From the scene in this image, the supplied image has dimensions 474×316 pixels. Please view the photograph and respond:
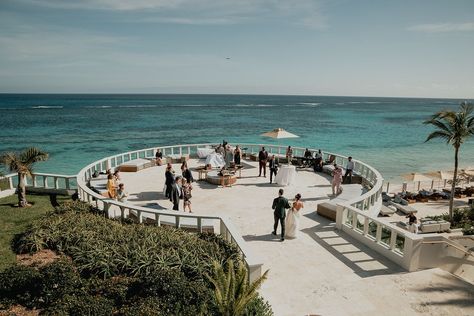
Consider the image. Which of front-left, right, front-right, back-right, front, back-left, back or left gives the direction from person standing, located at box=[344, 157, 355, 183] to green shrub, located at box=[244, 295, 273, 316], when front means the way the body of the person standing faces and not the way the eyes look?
front

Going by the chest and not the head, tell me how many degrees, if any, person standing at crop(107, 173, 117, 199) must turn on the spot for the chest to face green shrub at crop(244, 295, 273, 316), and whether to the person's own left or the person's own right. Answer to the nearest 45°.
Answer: approximately 90° to the person's own right

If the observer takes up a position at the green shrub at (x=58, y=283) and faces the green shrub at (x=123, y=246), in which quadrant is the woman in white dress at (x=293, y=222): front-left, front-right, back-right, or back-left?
front-right

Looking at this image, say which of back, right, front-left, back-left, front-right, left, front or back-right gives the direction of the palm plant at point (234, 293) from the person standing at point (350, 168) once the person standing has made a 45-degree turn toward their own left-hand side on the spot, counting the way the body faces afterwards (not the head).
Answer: front-left

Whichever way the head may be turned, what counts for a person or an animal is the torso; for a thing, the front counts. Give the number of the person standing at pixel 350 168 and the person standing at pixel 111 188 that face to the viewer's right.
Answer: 1

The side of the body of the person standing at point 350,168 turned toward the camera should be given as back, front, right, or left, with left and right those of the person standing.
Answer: left

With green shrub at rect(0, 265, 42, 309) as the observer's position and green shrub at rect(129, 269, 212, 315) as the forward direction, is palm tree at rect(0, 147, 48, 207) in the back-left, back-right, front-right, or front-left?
back-left

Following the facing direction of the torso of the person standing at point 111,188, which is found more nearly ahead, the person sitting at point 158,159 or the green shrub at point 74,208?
the person sitting

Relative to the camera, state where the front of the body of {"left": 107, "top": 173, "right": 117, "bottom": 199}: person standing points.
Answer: to the viewer's right

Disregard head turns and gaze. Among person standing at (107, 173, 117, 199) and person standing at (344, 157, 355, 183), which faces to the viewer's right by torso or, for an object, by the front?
person standing at (107, 173, 117, 199)
